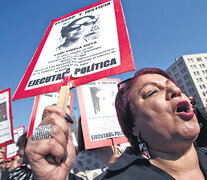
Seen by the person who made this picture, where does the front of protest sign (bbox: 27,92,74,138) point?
facing the viewer

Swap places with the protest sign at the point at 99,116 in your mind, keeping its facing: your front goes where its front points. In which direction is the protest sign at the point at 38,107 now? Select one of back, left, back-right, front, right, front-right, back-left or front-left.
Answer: right

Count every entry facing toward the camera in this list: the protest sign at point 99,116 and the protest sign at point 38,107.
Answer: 2

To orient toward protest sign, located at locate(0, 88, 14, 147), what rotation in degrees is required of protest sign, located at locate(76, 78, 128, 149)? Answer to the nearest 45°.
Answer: approximately 90° to its right

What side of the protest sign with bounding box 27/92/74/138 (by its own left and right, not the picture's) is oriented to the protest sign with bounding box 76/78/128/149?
left

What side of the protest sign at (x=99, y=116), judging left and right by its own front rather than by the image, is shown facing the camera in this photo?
front

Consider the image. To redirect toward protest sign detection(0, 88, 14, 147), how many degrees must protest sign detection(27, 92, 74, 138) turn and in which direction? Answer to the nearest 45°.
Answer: approximately 135° to its right
